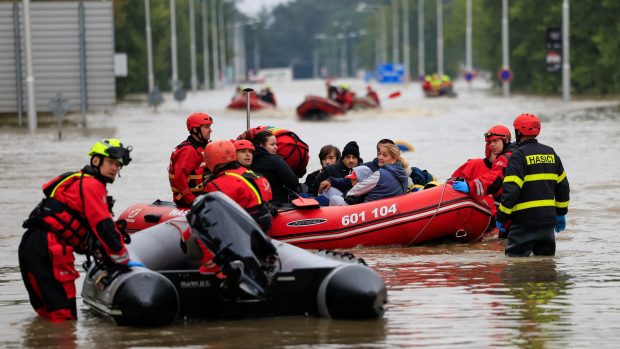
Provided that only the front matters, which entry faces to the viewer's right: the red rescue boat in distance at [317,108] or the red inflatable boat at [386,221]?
the red inflatable boat

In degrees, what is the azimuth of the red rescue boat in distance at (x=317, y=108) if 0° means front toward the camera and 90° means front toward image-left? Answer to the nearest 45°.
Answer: approximately 45°

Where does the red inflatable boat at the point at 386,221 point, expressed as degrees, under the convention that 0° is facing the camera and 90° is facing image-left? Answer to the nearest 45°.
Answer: approximately 270°

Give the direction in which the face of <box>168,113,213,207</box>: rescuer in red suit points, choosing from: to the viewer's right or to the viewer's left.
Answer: to the viewer's right

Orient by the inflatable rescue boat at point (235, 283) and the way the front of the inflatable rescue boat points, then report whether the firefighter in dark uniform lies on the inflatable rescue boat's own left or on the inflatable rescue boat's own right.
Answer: on the inflatable rescue boat's own right

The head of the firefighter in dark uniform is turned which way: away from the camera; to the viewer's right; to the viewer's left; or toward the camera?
away from the camera

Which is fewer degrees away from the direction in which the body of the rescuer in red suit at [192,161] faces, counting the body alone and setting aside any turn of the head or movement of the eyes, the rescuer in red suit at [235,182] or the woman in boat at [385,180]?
the woman in boat

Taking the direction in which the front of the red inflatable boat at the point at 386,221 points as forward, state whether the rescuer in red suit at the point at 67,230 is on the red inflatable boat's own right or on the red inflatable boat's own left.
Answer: on the red inflatable boat's own right

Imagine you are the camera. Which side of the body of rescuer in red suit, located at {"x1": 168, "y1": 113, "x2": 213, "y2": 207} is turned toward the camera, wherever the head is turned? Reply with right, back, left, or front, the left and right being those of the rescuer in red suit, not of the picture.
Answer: right

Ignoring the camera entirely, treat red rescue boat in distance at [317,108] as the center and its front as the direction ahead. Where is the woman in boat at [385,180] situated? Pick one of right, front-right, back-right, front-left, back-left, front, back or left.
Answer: front-left

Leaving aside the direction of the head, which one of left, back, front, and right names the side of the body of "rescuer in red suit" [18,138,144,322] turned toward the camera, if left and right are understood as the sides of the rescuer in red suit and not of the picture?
right

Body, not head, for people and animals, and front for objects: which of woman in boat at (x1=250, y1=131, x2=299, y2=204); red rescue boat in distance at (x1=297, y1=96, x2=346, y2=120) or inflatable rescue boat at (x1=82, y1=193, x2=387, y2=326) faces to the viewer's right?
the woman in boat
